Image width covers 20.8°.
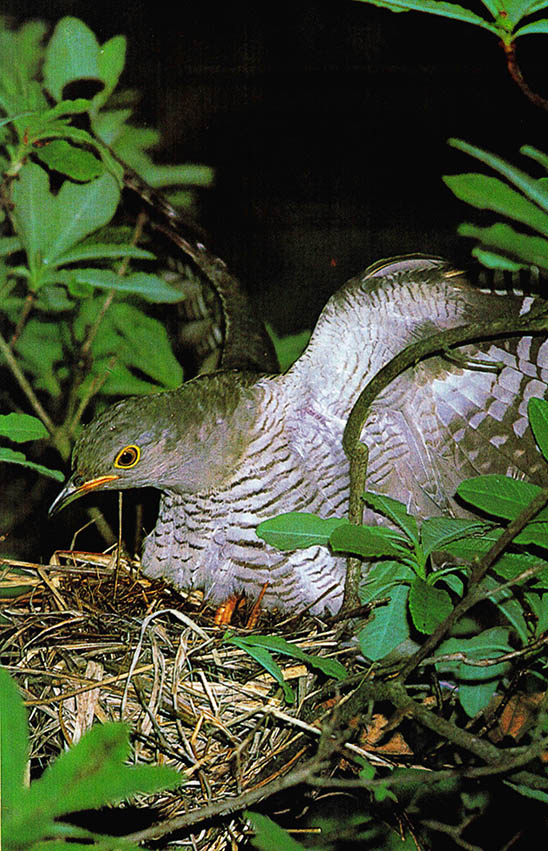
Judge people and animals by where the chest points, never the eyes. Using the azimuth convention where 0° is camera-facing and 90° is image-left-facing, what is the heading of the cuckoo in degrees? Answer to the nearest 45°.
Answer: approximately 90°
